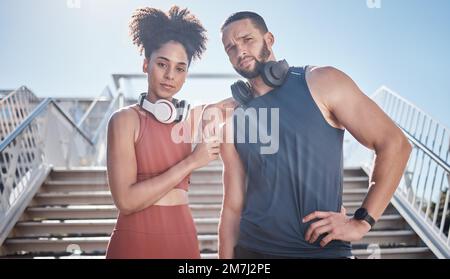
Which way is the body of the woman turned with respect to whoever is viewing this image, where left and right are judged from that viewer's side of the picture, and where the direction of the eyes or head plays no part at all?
facing the viewer and to the right of the viewer

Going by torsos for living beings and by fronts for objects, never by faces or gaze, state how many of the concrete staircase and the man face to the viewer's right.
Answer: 0

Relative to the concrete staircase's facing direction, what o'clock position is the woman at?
The woman is roughly at 11 o'clock from the concrete staircase.

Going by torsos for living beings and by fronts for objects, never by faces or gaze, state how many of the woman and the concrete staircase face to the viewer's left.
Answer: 0

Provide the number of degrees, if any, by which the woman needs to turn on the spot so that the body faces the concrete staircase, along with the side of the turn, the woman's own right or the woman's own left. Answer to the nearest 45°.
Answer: approximately 135° to the woman's own left

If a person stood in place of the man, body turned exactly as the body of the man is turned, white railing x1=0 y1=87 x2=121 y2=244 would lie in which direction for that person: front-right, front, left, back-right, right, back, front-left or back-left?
right

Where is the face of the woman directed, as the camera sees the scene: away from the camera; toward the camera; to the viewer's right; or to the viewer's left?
toward the camera

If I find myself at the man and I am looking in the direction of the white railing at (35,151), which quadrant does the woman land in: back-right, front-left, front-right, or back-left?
front-left

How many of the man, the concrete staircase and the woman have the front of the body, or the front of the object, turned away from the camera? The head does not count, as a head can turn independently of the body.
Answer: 0

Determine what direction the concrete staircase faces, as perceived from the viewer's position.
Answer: facing the viewer

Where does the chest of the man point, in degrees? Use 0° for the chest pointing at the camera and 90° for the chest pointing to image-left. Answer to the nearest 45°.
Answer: approximately 45°
